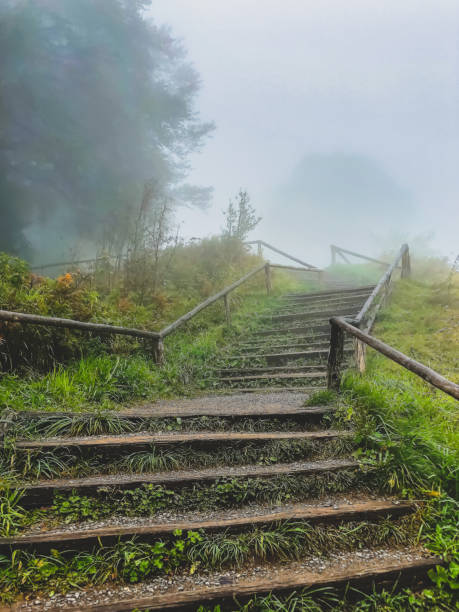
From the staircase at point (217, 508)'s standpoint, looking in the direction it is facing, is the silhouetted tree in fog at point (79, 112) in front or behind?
behind

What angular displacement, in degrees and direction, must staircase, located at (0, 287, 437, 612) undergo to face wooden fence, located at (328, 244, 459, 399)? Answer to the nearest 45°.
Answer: approximately 135° to its left

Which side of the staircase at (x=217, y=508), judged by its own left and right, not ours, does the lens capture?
front

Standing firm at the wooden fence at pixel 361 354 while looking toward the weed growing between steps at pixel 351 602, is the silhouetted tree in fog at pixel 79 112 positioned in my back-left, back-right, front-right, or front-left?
back-right

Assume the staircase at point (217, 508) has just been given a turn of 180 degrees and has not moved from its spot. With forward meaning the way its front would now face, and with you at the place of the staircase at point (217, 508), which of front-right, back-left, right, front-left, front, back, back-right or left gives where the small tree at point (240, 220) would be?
front

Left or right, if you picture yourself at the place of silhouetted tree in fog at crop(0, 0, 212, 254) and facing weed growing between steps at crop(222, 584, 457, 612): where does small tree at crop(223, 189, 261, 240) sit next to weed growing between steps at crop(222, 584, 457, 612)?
left

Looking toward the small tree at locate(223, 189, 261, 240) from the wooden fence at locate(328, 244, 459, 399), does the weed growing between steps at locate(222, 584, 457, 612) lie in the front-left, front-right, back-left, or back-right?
back-left
